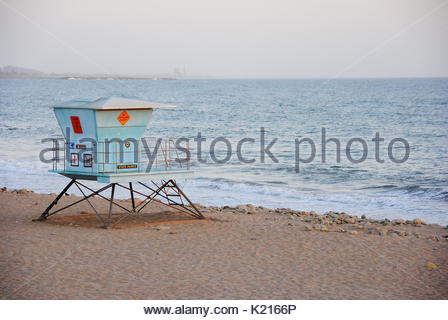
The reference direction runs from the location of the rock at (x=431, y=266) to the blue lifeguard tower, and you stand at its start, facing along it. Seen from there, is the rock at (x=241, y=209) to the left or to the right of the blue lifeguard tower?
right

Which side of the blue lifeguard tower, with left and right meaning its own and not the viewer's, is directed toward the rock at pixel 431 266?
right

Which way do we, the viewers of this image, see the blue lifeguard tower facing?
facing away from the viewer and to the right of the viewer
